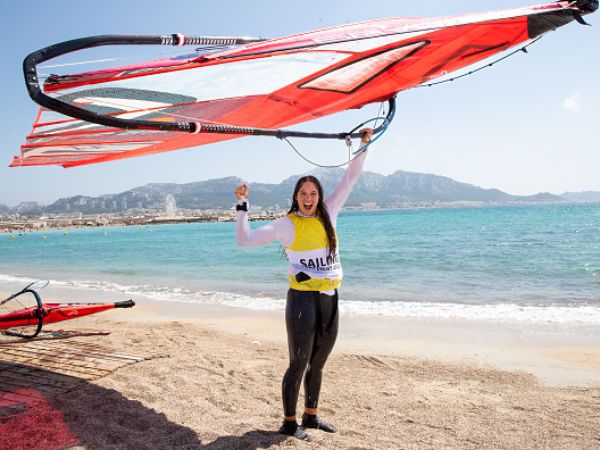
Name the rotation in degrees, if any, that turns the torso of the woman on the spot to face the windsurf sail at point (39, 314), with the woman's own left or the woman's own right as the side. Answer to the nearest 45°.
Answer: approximately 180°

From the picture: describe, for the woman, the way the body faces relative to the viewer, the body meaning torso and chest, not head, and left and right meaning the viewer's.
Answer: facing the viewer and to the right of the viewer
